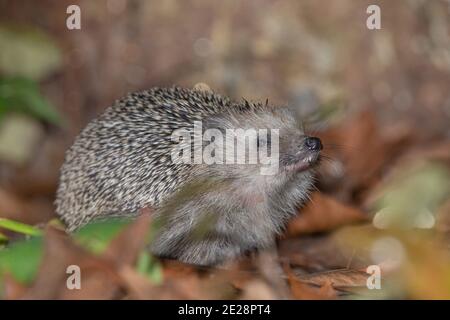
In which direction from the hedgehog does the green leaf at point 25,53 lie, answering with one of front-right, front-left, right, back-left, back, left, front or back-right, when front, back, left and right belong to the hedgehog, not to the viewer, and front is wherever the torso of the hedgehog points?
back-left

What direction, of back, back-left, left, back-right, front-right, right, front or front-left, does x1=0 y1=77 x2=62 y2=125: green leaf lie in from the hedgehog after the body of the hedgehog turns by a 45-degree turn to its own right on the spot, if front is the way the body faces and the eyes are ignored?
back

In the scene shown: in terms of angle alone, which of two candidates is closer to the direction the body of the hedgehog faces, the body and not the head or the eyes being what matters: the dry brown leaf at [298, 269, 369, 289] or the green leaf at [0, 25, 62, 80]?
the dry brown leaf

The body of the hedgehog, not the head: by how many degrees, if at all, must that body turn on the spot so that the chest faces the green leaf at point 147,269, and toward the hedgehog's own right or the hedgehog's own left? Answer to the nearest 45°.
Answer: approximately 90° to the hedgehog's own right

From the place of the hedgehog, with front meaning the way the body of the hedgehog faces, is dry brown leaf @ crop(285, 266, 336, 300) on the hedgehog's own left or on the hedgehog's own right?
on the hedgehog's own right

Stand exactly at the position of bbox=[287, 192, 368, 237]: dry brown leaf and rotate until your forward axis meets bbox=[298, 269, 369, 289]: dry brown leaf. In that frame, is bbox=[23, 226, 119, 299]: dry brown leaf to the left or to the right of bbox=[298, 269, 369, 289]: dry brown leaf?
right

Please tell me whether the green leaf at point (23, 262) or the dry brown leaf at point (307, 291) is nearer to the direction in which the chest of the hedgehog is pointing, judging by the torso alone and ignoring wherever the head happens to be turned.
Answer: the dry brown leaf

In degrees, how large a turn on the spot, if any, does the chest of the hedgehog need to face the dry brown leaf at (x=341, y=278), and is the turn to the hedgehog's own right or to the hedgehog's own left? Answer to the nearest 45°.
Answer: approximately 45° to the hedgehog's own right

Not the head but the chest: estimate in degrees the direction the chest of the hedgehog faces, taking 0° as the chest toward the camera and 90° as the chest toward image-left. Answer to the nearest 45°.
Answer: approximately 270°
